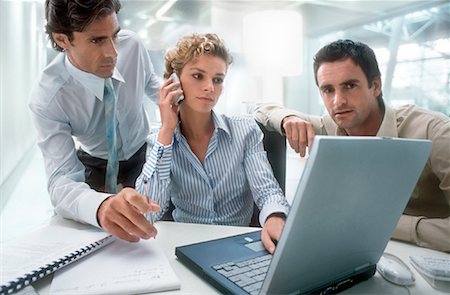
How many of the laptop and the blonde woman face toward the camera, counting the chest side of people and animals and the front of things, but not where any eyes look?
1

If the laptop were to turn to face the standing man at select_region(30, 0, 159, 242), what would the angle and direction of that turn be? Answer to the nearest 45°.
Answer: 0° — it already faces them

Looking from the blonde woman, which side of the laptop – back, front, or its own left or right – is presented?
front

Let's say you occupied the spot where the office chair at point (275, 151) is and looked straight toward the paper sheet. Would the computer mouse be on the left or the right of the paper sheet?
left

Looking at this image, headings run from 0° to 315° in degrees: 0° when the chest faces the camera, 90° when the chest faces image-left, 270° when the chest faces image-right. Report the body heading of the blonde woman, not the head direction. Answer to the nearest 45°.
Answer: approximately 0°

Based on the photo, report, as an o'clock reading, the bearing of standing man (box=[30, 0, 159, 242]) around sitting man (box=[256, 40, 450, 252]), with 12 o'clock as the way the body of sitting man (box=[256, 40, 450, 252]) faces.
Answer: standing man (box=[30, 0, 159, 242]) is roughly at 1 o'clock from sitting man (box=[256, 40, 450, 252]).

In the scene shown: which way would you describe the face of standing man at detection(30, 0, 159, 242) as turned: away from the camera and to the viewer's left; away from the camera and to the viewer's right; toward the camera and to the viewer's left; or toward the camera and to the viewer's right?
toward the camera and to the viewer's right

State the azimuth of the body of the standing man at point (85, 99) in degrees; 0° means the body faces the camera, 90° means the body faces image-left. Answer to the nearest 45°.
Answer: approximately 315°

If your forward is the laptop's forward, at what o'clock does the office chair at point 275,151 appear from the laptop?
The office chair is roughly at 1 o'clock from the laptop.

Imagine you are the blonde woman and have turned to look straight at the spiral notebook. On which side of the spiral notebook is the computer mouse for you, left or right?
left

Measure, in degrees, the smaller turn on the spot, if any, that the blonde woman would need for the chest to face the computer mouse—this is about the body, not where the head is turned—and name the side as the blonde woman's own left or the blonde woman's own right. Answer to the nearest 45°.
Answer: approximately 45° to the blonde woman's own left

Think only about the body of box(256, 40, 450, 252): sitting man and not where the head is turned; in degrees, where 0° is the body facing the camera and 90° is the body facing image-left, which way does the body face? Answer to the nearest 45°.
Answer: approximately 45°

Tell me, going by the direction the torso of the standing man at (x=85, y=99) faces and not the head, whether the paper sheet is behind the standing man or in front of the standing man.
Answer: in front
